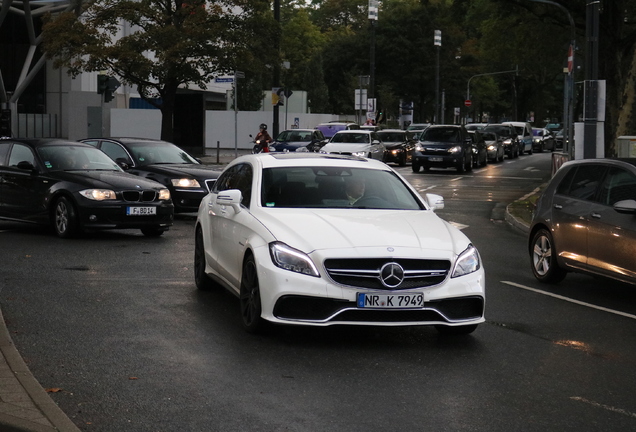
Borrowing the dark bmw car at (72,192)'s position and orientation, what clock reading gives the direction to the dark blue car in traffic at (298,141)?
The dark blue car in traffic is roughly at 8 o'clock from the dark bmw car.

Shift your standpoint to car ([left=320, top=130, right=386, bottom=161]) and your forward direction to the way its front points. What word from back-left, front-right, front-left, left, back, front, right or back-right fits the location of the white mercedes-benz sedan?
front-left

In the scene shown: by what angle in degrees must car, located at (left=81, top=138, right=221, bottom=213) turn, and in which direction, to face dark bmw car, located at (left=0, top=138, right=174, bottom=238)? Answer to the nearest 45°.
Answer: approximately 45° to its right

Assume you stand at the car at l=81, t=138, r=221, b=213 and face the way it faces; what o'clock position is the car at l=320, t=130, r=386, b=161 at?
the car at l=320, t=130, r=386, b=161 is roughly at 8 o'clock from the car at l=81, t=138, r=221, b=213.
